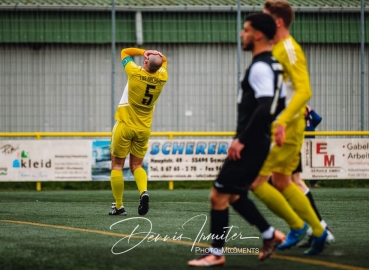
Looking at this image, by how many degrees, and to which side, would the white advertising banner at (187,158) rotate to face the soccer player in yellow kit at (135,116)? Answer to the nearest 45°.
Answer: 0° — it already faces them

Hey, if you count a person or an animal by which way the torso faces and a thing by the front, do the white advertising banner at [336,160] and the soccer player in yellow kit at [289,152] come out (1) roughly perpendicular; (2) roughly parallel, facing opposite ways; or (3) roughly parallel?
roughly perpendicular

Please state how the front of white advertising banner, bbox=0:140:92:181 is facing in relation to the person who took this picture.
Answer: facing the viewer

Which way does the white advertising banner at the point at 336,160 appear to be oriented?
toward the camera

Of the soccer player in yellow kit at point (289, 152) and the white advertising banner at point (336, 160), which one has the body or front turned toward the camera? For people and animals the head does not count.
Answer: the white advertising banner

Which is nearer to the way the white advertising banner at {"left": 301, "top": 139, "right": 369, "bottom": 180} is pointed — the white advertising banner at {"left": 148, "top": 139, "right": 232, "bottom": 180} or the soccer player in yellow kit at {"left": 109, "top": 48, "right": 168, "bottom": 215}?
the soccer player in yellow kit

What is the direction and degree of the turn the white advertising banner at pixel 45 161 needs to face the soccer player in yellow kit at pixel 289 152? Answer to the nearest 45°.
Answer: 0° — it already faces them

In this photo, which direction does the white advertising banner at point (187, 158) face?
toward the camera

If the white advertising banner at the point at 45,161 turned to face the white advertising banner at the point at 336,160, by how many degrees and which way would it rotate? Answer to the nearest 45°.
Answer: approximately 90° to its left

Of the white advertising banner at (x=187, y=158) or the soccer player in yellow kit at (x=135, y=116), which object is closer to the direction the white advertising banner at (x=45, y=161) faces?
the soccer player in yellow kit

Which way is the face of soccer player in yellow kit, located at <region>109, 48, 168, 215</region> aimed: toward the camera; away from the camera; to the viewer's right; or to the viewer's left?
away from the camera

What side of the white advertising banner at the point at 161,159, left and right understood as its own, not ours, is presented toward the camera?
front

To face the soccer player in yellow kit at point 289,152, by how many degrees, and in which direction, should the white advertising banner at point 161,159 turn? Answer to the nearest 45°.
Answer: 0° — it already faces them
